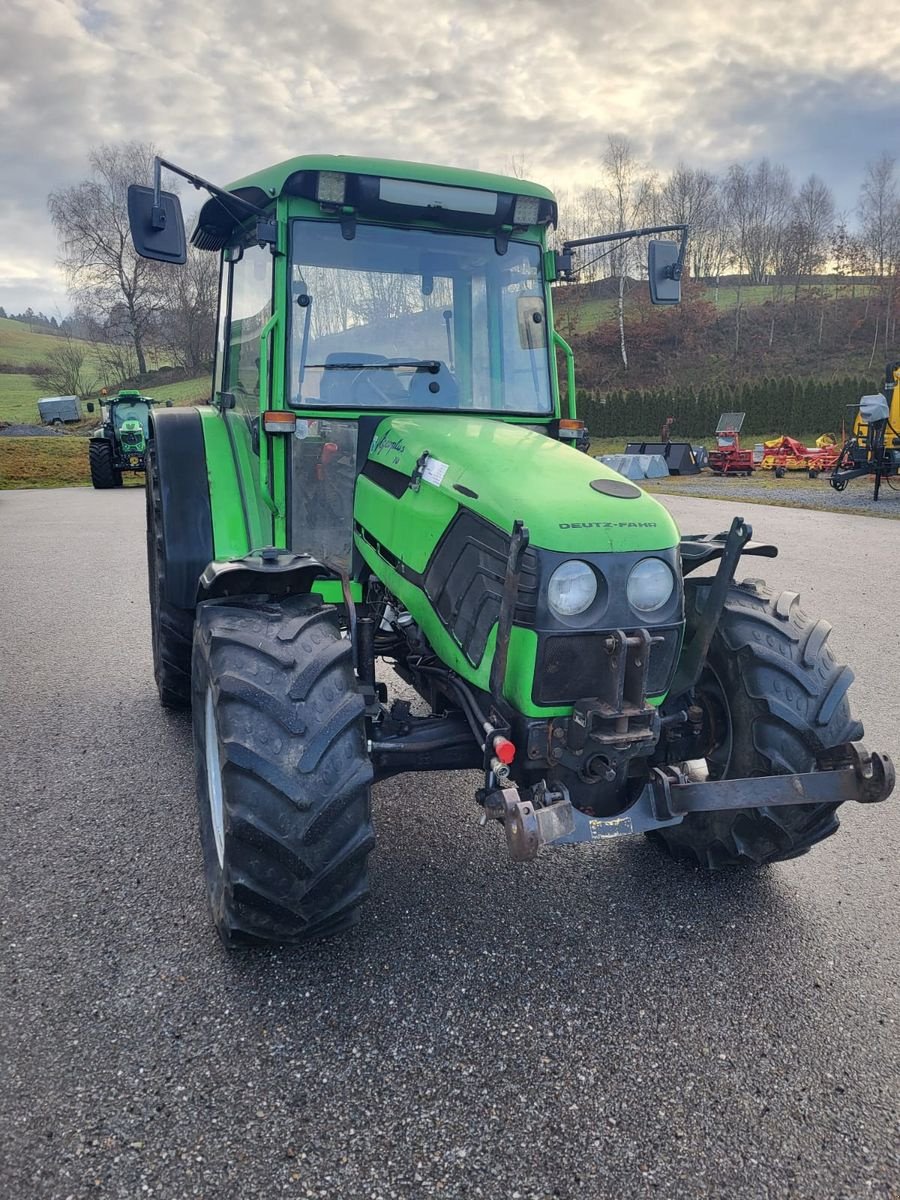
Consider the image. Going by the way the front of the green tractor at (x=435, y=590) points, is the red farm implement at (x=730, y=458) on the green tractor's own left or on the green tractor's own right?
on the green tractor's own left

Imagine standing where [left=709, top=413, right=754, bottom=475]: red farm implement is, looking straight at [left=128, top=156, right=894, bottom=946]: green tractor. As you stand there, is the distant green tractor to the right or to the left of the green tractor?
right

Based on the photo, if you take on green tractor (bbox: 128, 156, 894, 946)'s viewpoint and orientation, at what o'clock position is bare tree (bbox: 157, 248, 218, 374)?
The bare tree is roughly at 7 o'clock from the green tractor.

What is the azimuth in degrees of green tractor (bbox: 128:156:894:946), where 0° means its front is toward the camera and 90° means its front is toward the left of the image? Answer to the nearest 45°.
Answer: approximately 315°

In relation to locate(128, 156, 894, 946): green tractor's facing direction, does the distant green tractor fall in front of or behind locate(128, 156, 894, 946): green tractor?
behind
